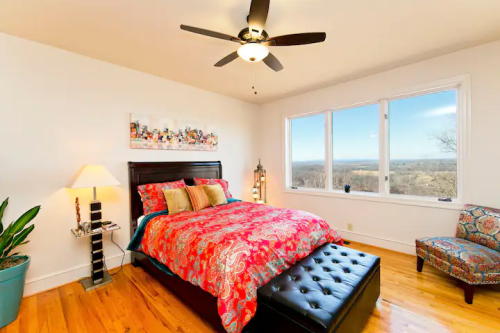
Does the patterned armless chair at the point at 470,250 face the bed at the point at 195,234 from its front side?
yes

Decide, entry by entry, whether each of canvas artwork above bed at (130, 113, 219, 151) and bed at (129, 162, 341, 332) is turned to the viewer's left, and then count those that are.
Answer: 0

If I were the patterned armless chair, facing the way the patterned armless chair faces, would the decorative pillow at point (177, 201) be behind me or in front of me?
in front

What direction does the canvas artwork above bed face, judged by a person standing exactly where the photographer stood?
facing the viewer and to the right of the viewer

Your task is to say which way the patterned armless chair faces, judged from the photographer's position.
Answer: facing the viewer and to the left of the viewer

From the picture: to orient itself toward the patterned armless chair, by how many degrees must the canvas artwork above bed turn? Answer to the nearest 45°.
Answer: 0° — it already faces it

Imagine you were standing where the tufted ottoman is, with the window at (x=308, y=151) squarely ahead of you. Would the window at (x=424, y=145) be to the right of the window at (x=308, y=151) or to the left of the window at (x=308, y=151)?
right

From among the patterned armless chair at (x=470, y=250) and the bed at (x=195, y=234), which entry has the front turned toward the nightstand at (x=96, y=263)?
the patterned armless chair
